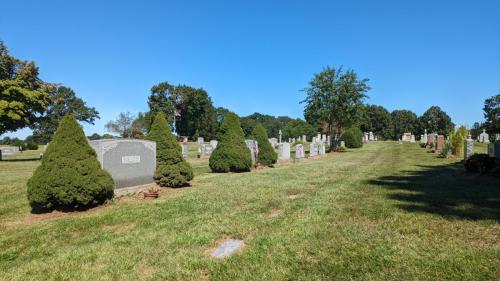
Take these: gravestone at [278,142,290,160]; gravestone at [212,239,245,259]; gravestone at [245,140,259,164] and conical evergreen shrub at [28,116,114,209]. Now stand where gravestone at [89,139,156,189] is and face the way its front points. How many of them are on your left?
2

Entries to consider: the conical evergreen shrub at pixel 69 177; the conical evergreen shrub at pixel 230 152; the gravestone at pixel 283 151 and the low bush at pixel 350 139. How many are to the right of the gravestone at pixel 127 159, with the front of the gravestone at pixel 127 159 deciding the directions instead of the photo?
1

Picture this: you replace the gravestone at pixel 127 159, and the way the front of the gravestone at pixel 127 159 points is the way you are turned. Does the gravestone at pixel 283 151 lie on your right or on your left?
on your left

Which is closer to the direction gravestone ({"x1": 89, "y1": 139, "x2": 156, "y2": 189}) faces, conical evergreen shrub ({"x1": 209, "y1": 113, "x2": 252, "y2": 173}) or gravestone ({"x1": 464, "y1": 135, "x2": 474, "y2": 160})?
the gravestone

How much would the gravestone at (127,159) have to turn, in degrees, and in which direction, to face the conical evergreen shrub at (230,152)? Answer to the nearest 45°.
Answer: approximately 90° to its left

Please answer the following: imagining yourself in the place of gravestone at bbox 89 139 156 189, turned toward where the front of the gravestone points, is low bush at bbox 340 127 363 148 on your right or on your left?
on your left

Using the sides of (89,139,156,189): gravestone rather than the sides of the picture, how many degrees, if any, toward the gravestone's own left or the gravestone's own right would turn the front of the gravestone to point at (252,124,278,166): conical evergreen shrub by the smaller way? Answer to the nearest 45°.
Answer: approximately 90° to the gravestone's own left

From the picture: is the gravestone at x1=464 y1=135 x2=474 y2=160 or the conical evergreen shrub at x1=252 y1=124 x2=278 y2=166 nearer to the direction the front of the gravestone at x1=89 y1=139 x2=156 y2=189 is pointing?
the gravestone

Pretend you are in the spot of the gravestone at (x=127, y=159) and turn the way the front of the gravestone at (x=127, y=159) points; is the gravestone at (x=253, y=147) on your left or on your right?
on your left

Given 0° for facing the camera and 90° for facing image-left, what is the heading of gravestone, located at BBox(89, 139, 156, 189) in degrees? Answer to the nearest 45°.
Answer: approximately 315°

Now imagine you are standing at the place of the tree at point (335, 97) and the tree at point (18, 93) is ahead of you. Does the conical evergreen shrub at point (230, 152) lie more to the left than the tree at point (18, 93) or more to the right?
left

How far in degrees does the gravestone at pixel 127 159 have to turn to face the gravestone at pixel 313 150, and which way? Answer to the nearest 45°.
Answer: approximately 90° to its left

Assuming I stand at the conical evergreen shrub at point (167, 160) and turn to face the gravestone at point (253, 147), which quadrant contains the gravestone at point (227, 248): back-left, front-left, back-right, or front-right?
back-right

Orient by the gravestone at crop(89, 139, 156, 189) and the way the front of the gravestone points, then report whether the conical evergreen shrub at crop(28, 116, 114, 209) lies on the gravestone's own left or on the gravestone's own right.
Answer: on the gravestone's own right
